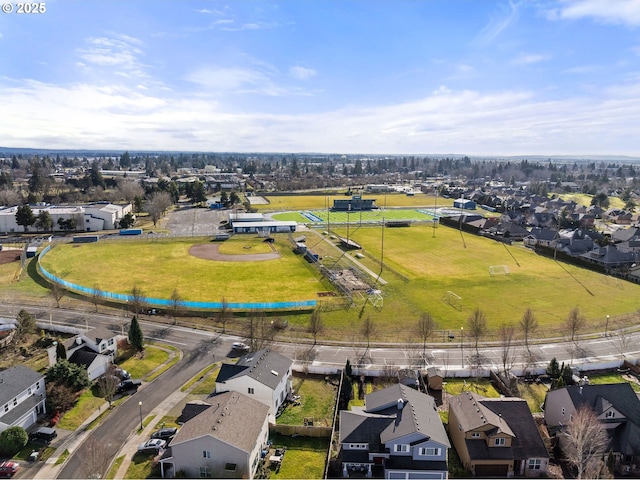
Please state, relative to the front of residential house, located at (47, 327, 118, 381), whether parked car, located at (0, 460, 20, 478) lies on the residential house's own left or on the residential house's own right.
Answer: on the residential house's own right

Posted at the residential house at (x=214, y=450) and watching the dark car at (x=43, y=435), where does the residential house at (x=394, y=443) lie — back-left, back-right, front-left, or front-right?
back-right

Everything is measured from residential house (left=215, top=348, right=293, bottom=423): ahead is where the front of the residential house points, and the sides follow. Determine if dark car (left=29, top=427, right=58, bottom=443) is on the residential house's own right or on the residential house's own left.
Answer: on the residential house's own left

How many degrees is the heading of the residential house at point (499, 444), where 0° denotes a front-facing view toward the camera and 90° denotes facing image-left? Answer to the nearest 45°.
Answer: approximately 0°

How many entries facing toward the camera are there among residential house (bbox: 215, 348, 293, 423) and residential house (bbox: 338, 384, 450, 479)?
1

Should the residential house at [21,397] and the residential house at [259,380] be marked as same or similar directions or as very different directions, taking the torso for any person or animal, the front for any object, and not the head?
very different directions

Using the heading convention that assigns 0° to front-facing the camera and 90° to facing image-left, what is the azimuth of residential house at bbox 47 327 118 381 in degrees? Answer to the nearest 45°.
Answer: approximately 315°

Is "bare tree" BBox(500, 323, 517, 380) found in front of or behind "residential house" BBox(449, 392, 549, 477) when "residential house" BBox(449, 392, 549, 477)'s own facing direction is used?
behind

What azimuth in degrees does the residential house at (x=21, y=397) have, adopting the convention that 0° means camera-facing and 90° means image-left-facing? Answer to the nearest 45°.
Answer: approximately 315°

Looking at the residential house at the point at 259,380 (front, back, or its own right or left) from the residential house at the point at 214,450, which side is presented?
left

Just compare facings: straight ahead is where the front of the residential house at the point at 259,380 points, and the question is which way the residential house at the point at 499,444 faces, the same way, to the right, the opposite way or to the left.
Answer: to the left

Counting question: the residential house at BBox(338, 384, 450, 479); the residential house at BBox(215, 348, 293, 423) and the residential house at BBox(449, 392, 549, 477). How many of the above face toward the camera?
2

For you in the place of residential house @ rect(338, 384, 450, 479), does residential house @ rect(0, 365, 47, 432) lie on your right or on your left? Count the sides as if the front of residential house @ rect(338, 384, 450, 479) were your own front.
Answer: on your right

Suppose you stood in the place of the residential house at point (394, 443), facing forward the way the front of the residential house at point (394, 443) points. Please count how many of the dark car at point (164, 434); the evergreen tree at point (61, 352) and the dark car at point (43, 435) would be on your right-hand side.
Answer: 3

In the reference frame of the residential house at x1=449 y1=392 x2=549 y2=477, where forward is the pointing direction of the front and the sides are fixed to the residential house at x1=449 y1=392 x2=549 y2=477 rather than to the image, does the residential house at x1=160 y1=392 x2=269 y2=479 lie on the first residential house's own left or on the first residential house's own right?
on the first residential house's own right
